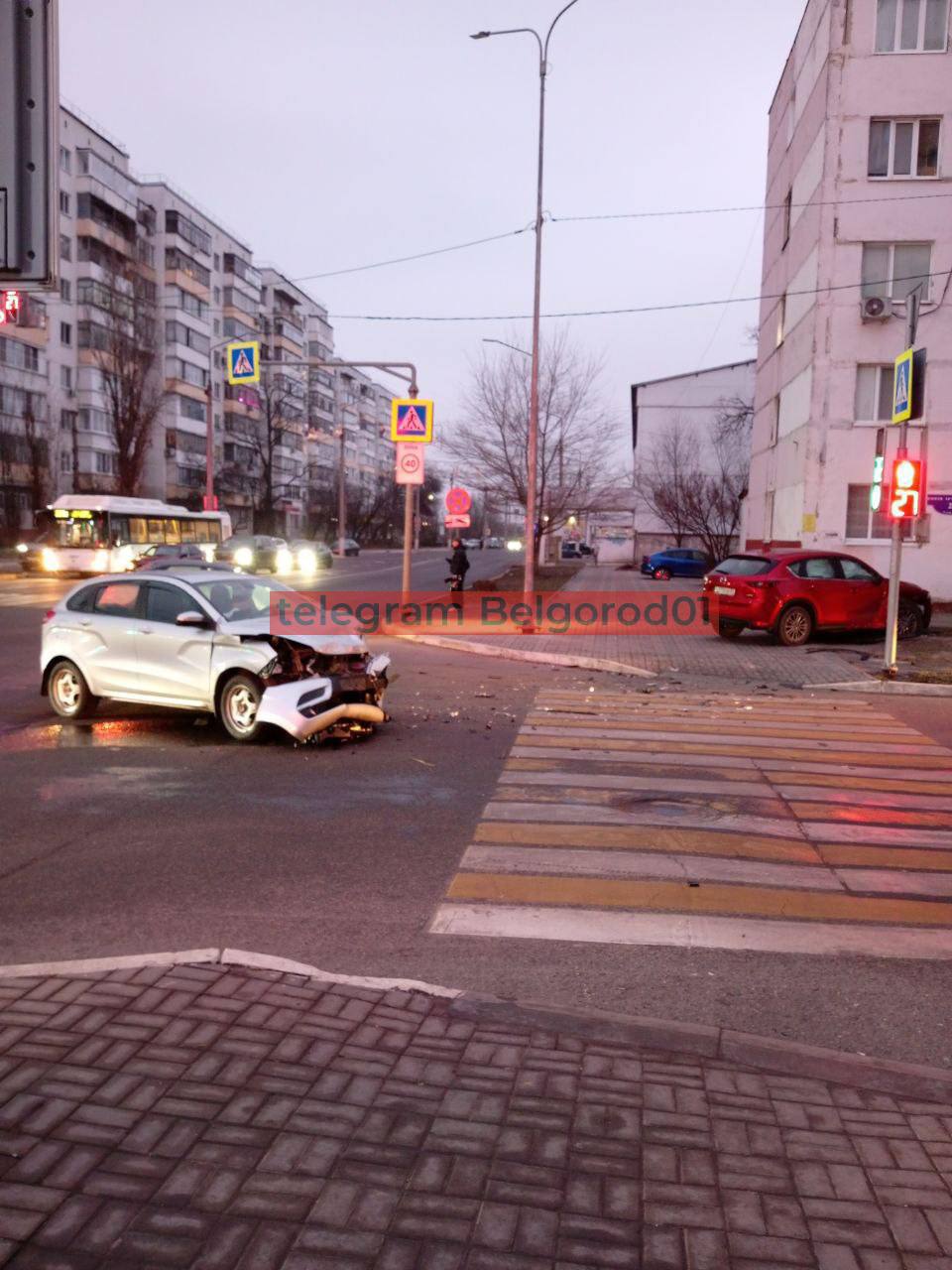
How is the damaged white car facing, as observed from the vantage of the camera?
facing the viewer and to the right of the viewer

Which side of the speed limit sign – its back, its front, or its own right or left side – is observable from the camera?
front

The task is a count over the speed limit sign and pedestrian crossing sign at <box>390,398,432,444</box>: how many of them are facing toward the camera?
2

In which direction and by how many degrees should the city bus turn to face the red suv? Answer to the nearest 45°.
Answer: approximately 90° to its left

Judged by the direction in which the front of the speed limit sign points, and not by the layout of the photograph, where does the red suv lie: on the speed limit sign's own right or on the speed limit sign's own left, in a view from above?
on the speed limit sign's own left

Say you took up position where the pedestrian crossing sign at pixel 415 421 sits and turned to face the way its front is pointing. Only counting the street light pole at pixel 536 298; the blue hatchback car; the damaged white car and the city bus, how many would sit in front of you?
1

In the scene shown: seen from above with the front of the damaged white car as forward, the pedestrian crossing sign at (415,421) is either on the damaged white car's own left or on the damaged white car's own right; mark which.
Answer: on the damaged white car's own left

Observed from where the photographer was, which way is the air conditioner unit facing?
facing the viewer

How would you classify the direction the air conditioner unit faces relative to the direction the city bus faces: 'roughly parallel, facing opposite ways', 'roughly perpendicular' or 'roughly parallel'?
roughly parallel

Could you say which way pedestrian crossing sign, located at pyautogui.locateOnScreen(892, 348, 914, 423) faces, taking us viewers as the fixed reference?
facing the viewer and to the left of the viewer

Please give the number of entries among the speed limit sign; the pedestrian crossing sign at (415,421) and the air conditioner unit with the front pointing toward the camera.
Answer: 3

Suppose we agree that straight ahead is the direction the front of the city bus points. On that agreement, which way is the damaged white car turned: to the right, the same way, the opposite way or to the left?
to the left

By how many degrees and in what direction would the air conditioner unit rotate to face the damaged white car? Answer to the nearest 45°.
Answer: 0° — it already faces it

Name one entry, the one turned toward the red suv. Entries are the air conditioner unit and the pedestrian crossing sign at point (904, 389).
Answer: the air conditioner unit

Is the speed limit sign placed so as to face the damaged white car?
yes
